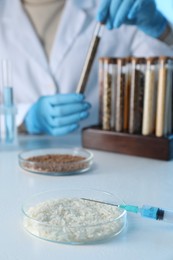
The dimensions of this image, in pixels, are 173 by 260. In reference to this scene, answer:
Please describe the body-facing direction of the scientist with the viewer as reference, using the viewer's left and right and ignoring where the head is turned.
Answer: facing the viewer

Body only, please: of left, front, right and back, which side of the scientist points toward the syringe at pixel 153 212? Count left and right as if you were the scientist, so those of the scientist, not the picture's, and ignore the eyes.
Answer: front

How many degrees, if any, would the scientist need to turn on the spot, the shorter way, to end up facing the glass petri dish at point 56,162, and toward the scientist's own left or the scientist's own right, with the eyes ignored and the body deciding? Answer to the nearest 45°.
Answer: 0° — they already face it

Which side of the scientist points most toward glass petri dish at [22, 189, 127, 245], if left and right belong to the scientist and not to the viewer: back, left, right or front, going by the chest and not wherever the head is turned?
front

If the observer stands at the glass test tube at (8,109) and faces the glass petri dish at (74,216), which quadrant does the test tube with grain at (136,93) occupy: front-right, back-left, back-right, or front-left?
front-left
